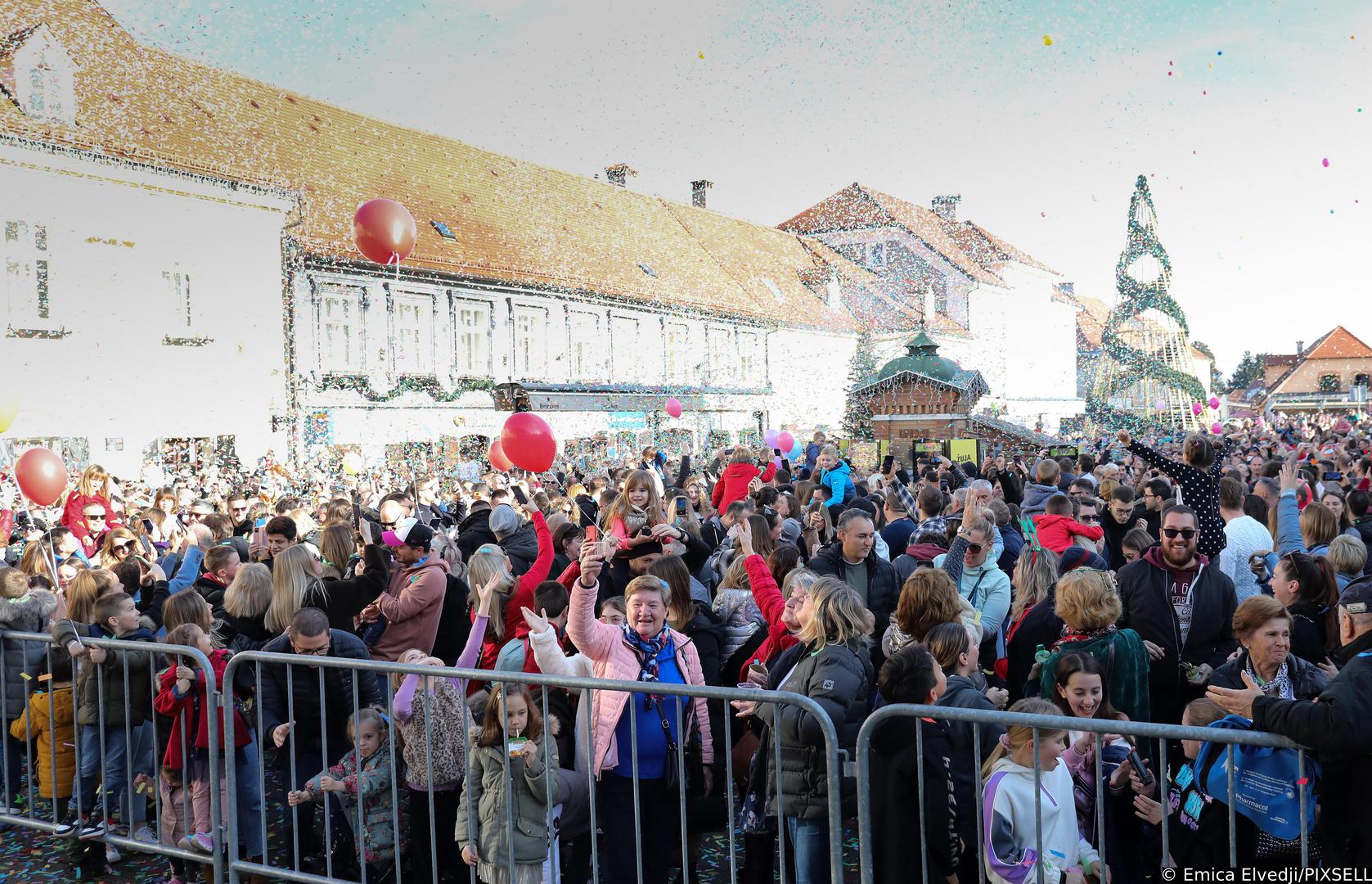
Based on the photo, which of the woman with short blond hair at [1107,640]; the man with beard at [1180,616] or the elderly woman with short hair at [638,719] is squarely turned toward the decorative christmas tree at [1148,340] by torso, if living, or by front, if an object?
the woman with short blond hair at [1107,640]

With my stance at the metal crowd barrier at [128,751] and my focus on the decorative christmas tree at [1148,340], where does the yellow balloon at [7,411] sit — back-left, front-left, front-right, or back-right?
front-left

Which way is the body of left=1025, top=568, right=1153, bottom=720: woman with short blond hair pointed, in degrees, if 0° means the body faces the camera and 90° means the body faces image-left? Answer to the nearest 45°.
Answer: approximately 180°

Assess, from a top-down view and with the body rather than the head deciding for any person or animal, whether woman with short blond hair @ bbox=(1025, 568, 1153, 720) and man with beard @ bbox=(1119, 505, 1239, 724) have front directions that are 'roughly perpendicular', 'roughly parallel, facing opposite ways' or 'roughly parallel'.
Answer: roughly parallel, facing opposite ways

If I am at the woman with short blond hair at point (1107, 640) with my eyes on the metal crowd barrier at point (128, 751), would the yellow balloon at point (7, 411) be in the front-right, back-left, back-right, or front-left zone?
front-right

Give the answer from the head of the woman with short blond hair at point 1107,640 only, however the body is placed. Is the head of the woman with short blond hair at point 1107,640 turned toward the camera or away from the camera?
away from the camera

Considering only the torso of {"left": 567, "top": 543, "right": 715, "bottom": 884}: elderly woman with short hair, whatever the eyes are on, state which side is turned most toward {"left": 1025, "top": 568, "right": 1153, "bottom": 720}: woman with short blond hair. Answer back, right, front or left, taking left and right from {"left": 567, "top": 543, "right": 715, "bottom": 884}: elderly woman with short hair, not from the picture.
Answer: left

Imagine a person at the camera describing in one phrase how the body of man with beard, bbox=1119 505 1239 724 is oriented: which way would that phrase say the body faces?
toward the camera

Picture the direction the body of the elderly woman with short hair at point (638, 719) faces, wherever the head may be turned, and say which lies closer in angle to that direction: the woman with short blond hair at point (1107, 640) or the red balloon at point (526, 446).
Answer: the woman with short blond hair

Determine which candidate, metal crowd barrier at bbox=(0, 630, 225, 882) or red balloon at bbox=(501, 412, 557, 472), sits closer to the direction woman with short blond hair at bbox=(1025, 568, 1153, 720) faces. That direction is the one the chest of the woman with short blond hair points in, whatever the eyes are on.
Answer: the red balloon

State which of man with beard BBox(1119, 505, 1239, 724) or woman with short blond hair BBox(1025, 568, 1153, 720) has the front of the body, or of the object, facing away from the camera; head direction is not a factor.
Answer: the woman with short blond hair

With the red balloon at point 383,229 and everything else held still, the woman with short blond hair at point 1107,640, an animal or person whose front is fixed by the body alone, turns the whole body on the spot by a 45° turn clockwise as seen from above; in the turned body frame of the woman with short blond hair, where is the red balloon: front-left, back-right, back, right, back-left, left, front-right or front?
left

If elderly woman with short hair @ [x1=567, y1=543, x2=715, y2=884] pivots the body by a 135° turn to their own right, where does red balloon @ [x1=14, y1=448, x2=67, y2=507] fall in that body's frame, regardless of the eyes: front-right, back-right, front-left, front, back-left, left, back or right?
front

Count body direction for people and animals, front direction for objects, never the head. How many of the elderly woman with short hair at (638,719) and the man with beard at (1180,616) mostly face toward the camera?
2

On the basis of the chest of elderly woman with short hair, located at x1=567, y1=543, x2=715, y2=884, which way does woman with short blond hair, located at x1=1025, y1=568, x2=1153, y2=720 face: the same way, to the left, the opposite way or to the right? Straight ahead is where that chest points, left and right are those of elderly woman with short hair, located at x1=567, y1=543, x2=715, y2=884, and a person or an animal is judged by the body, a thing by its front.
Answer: the opposite way

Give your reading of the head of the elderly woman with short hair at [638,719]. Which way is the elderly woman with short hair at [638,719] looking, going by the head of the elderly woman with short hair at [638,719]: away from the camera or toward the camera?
toward the camera
